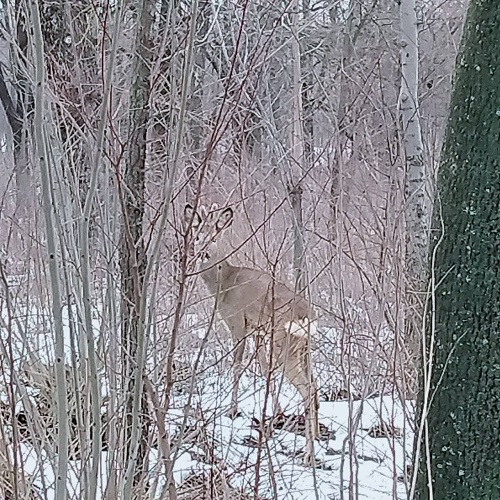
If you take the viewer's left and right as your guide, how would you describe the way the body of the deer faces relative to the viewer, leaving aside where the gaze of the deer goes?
facing away from the viewer and to the left of the viewer

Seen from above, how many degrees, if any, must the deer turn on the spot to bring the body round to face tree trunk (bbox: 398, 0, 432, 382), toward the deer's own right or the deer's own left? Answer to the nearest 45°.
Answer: approximately 90° to the deer's own right

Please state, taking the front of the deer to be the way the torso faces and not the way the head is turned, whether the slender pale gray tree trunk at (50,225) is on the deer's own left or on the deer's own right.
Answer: on the deer's own left

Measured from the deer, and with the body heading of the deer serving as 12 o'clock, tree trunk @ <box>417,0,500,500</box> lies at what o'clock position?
The tree trunk is roughly at 6 o'clock from the deer.

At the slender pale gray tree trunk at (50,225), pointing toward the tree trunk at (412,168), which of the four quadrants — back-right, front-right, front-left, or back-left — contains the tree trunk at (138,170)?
front-left

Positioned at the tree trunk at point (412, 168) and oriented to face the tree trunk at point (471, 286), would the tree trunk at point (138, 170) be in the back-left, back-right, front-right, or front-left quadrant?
front-right
